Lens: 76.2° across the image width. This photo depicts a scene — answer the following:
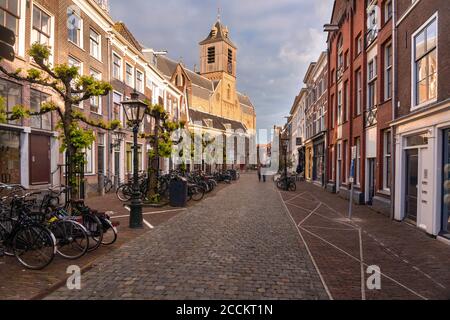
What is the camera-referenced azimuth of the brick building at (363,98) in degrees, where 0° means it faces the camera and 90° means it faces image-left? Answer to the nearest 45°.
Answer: approximately 45°

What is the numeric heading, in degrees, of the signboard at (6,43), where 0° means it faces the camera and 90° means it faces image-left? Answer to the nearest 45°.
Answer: approximately 315°

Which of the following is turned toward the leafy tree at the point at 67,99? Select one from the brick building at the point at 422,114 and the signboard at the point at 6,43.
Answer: the brick building

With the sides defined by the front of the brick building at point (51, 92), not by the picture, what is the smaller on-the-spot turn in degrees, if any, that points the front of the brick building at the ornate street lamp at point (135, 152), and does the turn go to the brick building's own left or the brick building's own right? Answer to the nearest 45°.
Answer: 0° — it already faces it

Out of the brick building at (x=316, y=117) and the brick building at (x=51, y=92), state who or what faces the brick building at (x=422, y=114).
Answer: the brick building at (x=51, y=92)

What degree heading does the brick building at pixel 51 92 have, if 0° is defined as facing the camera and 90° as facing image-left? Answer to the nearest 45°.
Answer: approximately 315°

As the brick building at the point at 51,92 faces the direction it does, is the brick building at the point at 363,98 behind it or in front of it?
in front

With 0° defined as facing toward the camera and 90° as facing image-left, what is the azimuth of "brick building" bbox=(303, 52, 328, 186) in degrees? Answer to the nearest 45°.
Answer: approximately 90°

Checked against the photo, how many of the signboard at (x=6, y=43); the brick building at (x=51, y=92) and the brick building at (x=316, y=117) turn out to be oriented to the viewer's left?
1
